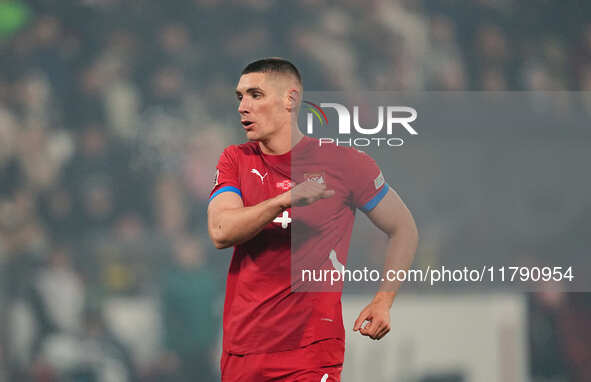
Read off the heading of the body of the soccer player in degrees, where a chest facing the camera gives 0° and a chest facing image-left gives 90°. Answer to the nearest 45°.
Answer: approximately 45°
